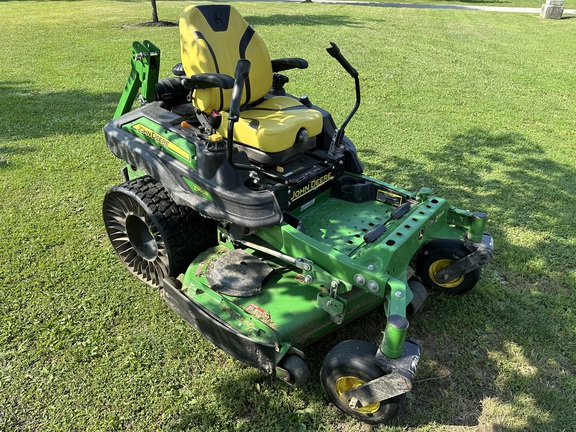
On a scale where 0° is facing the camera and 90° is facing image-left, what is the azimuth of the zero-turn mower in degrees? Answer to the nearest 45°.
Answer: approximately 315°

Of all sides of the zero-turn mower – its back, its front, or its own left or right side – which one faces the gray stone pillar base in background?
left
